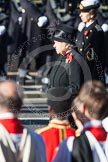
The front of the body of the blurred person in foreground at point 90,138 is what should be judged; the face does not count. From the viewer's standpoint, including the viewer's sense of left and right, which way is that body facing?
facing away from the viewer and to the left of the viewer

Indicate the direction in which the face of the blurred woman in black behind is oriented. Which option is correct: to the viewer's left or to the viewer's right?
to the viewer's left

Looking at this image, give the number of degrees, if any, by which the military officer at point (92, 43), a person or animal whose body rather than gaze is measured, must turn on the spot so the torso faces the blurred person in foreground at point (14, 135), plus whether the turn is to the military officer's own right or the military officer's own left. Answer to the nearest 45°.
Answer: approximately 45° to the military officer's own left

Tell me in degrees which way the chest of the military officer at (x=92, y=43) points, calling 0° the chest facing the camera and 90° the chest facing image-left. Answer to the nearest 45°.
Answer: approximately 45°

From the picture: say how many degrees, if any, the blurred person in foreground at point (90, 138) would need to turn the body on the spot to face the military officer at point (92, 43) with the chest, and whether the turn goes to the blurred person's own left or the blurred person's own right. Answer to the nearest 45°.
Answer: approximately 45° to the blurred person's own right

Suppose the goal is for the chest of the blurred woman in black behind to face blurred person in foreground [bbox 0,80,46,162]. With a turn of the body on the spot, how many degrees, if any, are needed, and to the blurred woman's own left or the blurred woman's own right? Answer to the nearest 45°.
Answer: approximately 45° to the blurred woman's own left

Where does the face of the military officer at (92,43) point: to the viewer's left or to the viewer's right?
to the viewer's left

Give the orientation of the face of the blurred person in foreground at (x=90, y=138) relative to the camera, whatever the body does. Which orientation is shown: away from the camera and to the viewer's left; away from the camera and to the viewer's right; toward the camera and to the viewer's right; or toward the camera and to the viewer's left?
away from the camera and to the viewer's left
